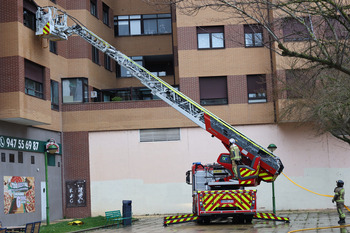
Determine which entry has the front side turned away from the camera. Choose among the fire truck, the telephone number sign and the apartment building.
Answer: the fire truck

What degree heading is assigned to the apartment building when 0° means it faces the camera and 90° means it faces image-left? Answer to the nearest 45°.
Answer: approximately 0°

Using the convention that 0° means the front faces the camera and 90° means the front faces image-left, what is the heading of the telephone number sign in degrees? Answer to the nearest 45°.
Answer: approximately 315°

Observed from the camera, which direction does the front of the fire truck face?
facing away from the viewer

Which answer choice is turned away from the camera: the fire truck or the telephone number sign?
the fire truck

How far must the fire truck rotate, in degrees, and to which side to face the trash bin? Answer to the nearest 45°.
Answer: approximately 135° to its left

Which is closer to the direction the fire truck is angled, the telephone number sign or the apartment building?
the apartment building

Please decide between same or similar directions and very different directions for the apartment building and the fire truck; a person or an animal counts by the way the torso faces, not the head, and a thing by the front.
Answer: very different directions

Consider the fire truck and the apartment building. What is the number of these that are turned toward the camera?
1
